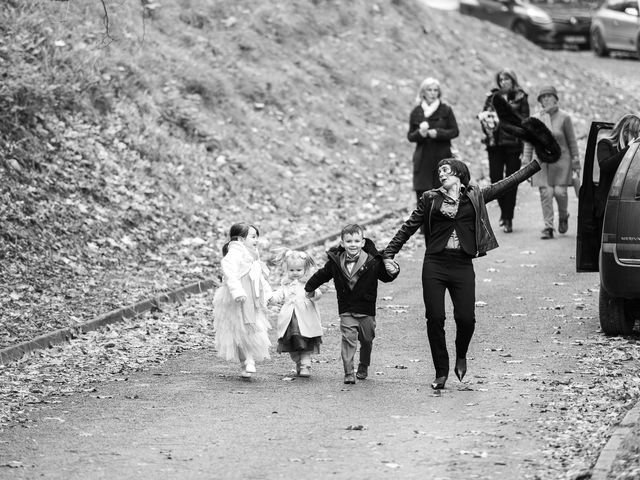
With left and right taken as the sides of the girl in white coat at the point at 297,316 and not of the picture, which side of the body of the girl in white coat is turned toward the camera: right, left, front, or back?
front

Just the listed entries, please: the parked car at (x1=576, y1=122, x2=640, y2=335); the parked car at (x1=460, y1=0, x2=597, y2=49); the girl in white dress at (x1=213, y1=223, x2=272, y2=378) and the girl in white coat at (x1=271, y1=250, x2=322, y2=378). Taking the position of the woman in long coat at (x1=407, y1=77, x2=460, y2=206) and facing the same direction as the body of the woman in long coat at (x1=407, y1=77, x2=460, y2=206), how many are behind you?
1

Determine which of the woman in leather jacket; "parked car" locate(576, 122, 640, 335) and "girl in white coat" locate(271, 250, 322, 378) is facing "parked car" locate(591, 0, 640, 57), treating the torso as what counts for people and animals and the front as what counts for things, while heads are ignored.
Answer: "parked car" locate(576, 122, 640, 335)

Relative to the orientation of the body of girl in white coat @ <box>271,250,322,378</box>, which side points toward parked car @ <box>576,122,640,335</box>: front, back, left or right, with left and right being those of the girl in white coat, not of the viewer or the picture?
left

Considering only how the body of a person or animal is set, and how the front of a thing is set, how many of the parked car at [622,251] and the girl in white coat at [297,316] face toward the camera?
1

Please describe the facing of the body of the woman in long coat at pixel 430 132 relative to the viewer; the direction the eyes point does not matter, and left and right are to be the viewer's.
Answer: facing the viewer

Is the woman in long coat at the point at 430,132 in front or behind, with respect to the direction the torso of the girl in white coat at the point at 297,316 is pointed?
behind

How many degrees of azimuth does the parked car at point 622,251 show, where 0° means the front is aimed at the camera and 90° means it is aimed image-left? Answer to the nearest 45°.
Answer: approximately 180°

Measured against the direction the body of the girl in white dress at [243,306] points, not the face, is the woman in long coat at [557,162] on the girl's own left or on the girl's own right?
on the girl's own left

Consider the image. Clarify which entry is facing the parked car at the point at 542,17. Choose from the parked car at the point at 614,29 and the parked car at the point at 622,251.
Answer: the parked car at the point at 622,251

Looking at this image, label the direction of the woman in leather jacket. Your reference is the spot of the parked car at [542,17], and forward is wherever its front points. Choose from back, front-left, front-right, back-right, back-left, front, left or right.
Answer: front-right

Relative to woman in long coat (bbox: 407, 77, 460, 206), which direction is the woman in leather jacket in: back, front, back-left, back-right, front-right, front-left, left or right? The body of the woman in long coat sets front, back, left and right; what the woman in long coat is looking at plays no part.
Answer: front
